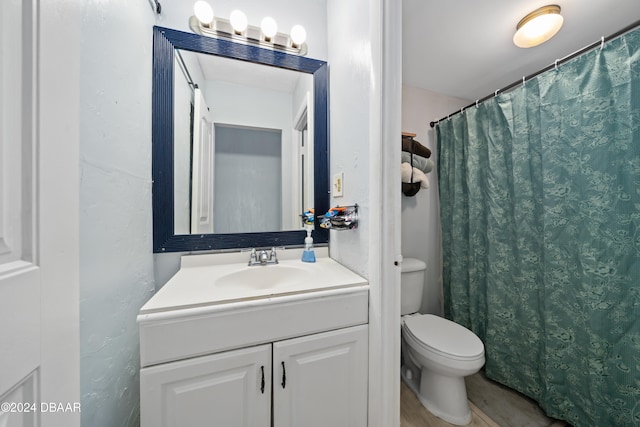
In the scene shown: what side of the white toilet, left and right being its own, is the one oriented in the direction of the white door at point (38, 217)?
right

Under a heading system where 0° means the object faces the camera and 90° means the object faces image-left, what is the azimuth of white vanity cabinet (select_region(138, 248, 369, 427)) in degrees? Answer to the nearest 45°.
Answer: approximately 0°

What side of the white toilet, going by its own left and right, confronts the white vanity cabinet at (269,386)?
right

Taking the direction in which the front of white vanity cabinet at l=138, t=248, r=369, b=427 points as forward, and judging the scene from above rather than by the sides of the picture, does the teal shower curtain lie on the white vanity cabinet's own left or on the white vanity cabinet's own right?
on the white vanity cabinet's own left

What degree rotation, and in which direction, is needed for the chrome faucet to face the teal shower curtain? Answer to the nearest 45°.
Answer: approximately 90° to its left

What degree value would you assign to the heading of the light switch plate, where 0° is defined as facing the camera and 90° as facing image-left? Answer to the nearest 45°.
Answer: approximately 45°
